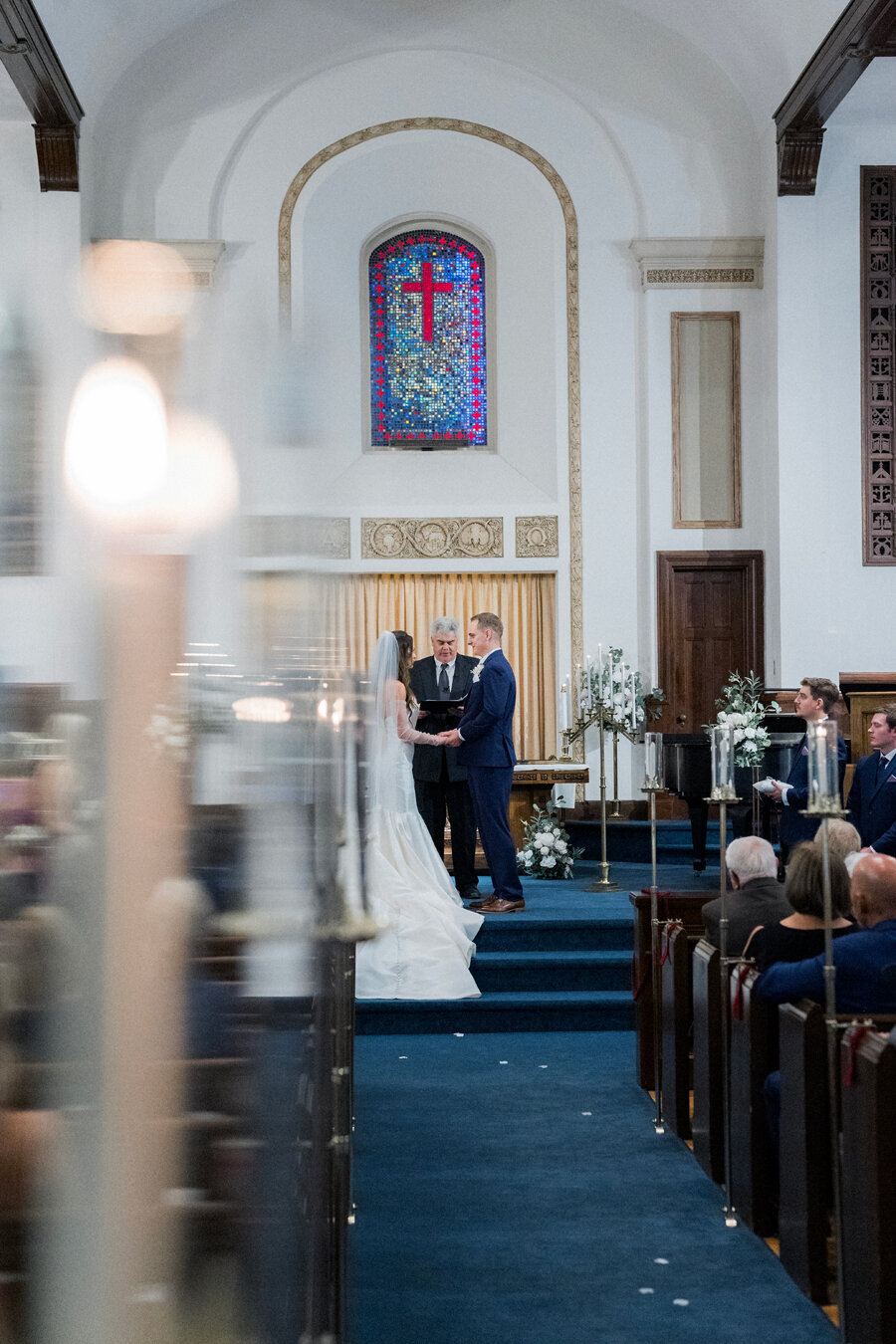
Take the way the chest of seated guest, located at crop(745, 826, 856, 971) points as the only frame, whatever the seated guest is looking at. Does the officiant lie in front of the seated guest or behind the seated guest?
in front

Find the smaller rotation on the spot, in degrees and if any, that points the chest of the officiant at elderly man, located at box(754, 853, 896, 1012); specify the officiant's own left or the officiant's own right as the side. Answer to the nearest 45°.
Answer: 0° — they already face them

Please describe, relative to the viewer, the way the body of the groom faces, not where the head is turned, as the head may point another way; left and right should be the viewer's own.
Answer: facing to the left of the viewer

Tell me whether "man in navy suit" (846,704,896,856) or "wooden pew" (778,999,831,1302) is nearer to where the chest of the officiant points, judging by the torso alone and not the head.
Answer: the wooden pew

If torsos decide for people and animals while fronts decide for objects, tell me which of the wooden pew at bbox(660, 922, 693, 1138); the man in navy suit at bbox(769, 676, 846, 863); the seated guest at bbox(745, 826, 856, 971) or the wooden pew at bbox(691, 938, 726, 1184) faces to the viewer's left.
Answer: the man in navy suit

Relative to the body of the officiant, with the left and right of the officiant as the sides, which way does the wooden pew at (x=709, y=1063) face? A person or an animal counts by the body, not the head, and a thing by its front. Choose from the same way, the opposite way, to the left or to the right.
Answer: the opposite way

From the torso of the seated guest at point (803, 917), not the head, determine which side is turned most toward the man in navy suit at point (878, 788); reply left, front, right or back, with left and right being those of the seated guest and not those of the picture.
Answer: front

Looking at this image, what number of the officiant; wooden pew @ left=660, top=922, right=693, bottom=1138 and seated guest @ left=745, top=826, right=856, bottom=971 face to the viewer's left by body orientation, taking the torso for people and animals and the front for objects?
0

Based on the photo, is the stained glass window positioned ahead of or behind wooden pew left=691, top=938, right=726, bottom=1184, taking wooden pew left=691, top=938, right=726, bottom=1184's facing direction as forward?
ahead

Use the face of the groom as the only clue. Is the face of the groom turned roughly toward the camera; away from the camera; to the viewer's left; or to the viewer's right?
to the viewer's left

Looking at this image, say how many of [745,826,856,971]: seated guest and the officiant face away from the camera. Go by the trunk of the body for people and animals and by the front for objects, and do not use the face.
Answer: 1

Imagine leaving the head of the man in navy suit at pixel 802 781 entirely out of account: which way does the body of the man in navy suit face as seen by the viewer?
to the viewer's left

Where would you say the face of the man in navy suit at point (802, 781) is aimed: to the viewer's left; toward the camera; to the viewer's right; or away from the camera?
to the viewer's left

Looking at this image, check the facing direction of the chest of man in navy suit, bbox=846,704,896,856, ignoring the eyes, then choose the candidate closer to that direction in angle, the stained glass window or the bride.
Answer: the bride

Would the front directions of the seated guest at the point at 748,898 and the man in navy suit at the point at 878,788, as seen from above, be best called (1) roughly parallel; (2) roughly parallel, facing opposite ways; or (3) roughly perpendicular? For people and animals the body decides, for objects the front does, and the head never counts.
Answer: roughly perpendicular

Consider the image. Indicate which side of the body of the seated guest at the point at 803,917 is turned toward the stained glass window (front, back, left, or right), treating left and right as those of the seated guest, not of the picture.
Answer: front

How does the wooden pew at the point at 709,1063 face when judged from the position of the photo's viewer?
facing away from the viewer

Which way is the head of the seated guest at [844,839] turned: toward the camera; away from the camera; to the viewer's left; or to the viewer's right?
away from the camera
